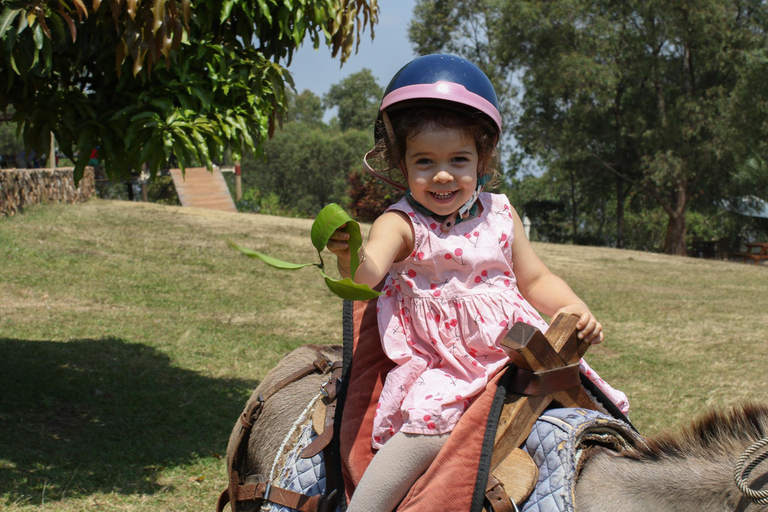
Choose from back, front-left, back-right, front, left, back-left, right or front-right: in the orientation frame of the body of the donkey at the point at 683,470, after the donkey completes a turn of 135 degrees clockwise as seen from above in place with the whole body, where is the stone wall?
right

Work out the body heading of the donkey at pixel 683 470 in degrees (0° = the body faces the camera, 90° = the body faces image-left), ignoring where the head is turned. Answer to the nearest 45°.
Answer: approximately 270°

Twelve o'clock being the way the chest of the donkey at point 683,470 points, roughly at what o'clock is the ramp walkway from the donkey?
The ramp walkway is roughly at 8 o'clock from the donkey.
